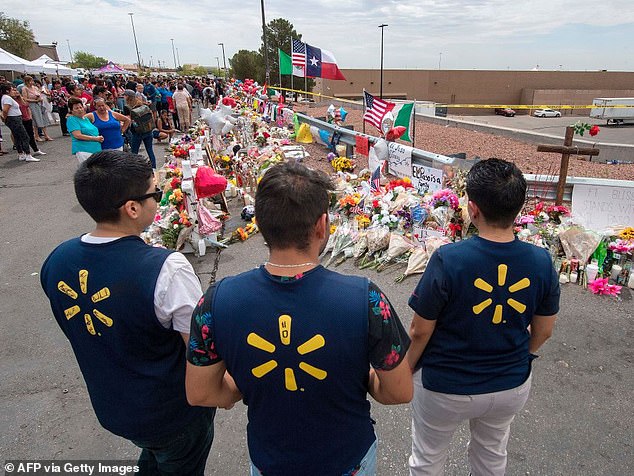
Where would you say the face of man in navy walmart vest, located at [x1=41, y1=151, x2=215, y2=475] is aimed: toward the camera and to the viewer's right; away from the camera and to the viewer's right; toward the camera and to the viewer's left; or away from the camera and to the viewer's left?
away from the camera and to the viewer's right

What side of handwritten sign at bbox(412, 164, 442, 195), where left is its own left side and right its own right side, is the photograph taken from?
front

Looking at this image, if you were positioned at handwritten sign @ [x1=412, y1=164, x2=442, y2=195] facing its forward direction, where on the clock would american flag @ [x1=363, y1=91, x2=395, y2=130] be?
The american flag is roughly at 5 o'clock from the handwritten sign.

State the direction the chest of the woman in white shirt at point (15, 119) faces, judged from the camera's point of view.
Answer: to the viewer's right

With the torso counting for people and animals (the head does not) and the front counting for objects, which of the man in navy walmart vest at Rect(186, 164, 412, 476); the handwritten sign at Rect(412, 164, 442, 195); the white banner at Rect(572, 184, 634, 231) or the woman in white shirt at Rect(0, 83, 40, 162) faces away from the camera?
the man in navy walmart vest

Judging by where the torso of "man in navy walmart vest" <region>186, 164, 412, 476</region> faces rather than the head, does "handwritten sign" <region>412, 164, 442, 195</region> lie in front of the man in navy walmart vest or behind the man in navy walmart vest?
in front

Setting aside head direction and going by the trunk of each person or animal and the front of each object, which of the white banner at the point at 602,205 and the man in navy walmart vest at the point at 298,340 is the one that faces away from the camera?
the man in navy walmart vest

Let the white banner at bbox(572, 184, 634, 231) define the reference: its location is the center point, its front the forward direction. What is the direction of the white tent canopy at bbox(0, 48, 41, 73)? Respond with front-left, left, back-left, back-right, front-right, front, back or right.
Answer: right

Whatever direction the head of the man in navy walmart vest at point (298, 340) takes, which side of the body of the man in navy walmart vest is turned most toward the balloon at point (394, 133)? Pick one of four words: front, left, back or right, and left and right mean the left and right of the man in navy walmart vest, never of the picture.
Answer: front

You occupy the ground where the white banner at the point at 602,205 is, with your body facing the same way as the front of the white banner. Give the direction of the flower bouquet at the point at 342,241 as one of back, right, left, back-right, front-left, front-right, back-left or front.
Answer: front-right

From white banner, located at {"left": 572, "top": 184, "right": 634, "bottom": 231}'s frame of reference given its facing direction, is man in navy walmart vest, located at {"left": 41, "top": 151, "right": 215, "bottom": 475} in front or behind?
in front

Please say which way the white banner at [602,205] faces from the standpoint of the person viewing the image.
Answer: facing the viewer

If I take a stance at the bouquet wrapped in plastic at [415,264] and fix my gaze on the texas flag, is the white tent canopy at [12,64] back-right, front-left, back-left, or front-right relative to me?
front-left

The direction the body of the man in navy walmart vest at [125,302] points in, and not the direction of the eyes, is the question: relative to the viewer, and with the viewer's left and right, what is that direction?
facing away from the viewer and to the right of the viewer

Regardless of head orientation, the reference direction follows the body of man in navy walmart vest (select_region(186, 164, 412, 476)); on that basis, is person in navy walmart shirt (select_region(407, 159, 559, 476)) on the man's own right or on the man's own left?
on the man's own right

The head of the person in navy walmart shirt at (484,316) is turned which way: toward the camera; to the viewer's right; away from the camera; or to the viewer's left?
away from the camera

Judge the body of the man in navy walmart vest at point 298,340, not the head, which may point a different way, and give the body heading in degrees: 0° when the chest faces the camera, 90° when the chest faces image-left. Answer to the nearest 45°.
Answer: approximately 180°

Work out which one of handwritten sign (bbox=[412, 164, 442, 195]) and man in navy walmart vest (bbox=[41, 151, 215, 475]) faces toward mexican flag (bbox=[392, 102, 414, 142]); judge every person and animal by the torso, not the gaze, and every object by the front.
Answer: the man in navy walmart vest

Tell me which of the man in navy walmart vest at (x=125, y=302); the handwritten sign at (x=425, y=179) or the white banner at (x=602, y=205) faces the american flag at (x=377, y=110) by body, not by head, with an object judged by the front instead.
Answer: the man in navy walmart vest
